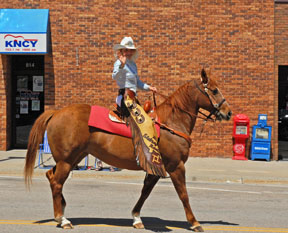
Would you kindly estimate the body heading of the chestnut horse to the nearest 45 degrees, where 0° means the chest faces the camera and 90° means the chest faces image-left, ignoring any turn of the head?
approximately 270°

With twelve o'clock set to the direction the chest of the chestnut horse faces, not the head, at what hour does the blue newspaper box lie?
The blue newspaper box is roughly at 10 o'clock from the chestnut horse.

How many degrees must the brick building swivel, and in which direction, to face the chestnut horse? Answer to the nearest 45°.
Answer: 0° — it already faces it

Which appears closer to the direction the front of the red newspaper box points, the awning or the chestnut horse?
the chestnut horse

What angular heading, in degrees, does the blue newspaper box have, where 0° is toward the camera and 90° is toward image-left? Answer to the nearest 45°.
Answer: approximately 0°

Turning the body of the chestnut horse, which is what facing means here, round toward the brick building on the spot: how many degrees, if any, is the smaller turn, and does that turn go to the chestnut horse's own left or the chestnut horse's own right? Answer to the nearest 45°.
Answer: approximately 90° to the chestnut horse's own left

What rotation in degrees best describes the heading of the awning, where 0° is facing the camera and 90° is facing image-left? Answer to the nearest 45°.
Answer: approximately 0°

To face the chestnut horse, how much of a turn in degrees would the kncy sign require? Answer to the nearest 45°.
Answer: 0° — it already faces it
